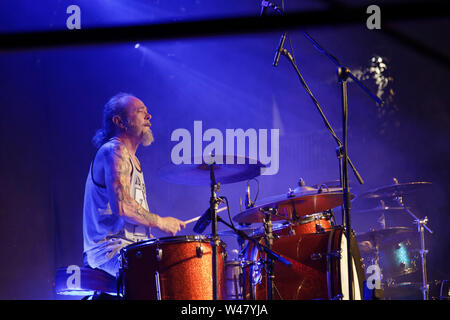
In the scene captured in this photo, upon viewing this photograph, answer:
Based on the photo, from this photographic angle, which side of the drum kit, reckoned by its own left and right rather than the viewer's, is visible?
right

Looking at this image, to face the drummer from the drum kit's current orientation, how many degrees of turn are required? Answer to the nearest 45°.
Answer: approximately 180°

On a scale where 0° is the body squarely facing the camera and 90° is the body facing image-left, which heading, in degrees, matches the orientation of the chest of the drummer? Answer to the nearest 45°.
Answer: approximately 270°

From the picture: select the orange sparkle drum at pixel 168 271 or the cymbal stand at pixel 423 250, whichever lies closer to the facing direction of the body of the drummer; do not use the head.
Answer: the cymbal stand

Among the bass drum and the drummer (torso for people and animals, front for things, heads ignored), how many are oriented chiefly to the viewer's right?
2

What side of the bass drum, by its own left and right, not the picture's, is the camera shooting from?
right

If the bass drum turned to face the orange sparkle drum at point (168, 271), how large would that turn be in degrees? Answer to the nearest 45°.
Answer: approximately 135° to its right

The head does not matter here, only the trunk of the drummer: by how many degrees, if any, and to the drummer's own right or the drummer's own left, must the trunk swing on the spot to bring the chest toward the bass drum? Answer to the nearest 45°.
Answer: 0° — they already face it

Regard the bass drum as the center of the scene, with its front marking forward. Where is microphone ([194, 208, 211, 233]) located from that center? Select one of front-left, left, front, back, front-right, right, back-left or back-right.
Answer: back-right

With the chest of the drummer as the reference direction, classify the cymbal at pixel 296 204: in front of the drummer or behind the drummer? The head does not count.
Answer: in front

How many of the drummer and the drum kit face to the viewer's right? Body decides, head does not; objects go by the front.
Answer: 2

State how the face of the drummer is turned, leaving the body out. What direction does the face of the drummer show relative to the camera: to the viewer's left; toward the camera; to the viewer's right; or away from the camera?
to the viewer's right

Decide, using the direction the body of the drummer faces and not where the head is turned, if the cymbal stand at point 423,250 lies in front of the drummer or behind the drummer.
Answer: in front
